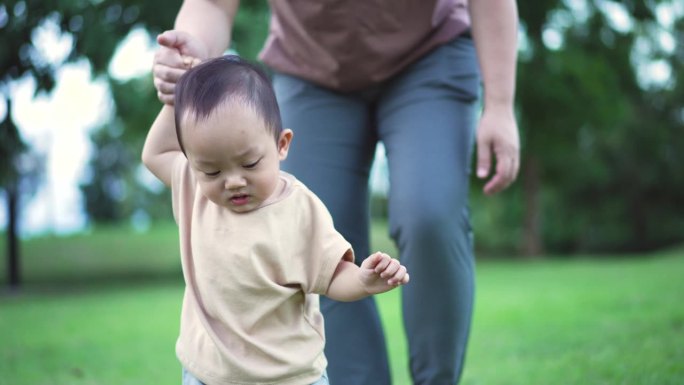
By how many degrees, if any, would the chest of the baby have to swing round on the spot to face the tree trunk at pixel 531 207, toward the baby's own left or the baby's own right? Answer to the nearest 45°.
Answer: approximately 180°

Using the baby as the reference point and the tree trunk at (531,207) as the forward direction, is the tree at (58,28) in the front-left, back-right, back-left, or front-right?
front-left

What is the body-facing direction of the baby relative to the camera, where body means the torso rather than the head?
toward the camera

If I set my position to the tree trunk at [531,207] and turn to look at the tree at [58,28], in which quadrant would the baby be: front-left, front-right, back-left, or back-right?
front-left

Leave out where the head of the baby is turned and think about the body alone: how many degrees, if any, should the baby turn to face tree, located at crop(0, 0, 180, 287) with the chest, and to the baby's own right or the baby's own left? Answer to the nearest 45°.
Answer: approximately 180°

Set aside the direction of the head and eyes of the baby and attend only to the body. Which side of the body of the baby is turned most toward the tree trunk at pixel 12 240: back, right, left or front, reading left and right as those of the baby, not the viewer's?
back

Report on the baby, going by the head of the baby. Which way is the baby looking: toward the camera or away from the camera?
toward the camera
